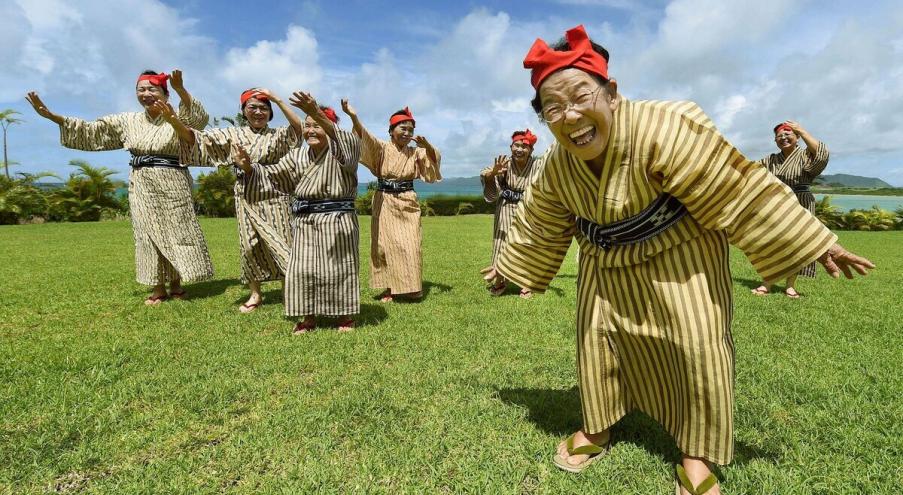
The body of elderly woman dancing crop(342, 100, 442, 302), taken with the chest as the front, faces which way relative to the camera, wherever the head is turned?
toward the camera

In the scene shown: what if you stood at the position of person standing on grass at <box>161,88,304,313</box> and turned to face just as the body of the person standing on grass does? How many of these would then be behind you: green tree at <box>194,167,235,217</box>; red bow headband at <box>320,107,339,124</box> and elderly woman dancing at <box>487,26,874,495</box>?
1

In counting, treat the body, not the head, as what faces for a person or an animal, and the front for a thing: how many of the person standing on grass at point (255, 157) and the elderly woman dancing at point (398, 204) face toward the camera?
2

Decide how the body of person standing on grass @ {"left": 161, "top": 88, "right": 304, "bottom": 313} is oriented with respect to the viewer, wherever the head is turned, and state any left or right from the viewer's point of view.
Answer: facing the viewer

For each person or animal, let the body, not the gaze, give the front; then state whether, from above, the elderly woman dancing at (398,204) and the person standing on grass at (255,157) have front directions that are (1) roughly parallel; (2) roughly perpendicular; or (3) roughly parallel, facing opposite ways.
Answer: roughly parallel

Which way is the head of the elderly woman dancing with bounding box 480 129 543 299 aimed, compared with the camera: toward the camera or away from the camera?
toward the camera

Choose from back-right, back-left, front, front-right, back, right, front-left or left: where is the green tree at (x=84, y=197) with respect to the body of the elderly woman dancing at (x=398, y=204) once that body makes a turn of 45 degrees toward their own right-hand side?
right

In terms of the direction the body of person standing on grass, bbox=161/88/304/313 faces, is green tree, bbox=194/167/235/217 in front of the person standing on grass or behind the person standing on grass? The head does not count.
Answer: behind

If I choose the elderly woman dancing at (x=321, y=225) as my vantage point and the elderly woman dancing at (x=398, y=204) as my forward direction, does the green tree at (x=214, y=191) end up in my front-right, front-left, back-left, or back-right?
front-left

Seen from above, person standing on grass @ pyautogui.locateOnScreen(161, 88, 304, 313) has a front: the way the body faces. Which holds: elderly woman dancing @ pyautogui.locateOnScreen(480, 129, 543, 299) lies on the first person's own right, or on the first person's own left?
on the first person's own left

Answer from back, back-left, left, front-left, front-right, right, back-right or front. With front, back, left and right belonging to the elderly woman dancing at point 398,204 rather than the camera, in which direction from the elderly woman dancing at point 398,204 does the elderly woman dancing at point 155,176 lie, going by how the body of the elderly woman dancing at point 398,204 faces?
right

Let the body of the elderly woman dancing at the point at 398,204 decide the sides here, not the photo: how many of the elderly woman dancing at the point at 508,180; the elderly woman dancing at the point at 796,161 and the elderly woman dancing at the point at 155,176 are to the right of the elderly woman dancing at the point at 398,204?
1
